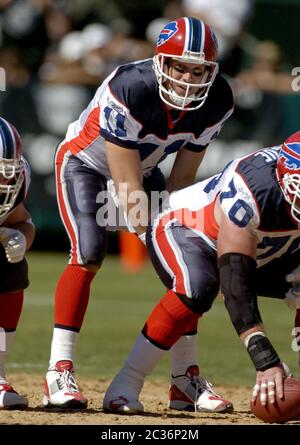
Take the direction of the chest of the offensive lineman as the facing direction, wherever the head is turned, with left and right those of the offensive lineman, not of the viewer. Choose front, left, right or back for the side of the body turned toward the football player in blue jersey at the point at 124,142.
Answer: back

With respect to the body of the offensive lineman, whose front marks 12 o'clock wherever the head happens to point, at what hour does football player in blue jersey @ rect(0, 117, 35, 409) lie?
The football player in blue jersey is roughly at 5 o'clock from the offensive lineman.

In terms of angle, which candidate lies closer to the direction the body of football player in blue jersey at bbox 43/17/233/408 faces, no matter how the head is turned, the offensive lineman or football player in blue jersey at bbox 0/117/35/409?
the offensive lineman

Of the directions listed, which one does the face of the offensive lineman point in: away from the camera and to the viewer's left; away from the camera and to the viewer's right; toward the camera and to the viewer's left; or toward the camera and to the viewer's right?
toward the camera and to the viewer's right

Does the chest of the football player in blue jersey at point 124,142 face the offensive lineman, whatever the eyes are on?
yes
